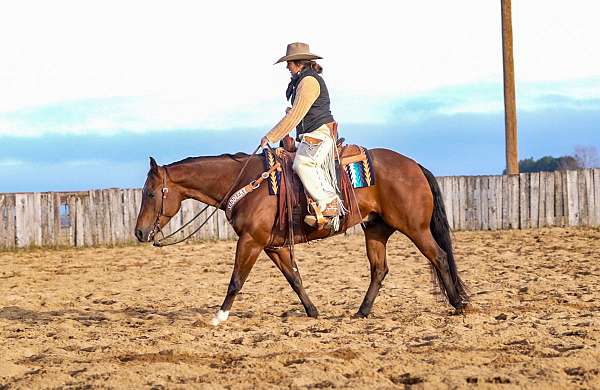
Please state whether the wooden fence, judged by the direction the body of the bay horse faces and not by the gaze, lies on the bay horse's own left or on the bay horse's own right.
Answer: on the bay horse's own right

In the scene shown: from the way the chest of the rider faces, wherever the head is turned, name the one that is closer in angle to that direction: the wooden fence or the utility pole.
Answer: the wooden fence

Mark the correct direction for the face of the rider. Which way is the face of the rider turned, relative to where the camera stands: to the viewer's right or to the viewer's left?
to the viewer's left

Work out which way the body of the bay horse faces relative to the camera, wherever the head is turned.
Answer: to the viewer's left

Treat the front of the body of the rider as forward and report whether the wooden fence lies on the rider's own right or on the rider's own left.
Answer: on the rider's own right

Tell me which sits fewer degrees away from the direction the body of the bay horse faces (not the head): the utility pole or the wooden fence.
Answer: the wooden fence

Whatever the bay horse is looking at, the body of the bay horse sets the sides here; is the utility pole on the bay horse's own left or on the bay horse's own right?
on the bay horse's own right

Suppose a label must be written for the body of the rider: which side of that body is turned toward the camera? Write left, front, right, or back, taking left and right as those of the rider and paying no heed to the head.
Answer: left
